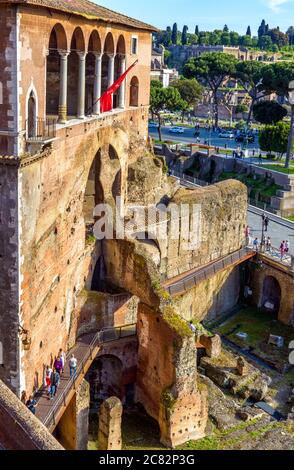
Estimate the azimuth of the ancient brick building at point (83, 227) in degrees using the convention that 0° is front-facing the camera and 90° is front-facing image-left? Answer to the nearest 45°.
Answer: approximately 315°

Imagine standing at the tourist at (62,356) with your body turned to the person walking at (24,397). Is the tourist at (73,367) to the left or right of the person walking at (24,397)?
left

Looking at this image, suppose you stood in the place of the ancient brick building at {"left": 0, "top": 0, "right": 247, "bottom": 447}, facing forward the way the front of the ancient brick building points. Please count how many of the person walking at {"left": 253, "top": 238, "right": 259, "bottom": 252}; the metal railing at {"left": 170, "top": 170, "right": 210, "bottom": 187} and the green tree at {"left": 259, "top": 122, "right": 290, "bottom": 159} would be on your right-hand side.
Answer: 0

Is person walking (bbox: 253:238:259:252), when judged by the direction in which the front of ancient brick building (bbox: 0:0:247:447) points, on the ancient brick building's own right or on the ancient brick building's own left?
on the ancient brick building's own left

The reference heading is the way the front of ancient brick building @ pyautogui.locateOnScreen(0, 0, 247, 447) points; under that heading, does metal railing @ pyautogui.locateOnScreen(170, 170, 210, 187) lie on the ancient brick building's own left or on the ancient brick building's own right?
on the ancient brick building's own left

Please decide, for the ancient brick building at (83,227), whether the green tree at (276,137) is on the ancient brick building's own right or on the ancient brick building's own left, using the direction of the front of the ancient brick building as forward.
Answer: on the ancient brick building's own left
